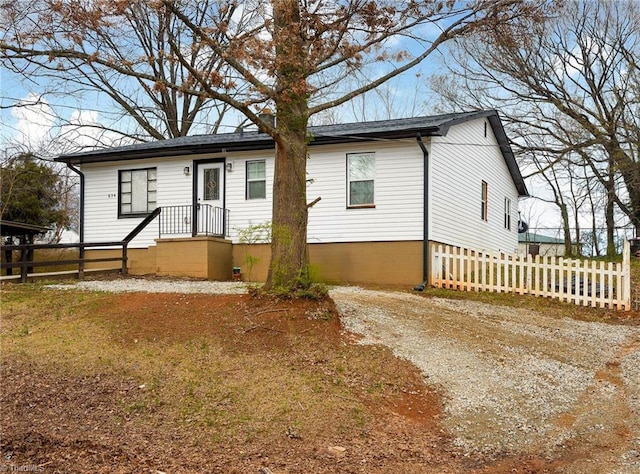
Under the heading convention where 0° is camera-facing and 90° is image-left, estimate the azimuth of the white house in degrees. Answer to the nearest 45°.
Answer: approximately 45°

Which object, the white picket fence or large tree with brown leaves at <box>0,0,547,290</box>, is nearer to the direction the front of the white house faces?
the large tree with brown leaves

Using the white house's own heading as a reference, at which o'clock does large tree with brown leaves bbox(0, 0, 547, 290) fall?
The large tree with brown leaves is roughly at 11 o'clock from the white house.

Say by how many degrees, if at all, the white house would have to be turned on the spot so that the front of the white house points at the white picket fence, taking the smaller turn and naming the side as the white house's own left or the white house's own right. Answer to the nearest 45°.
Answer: approximately 90° to the white house's own left
